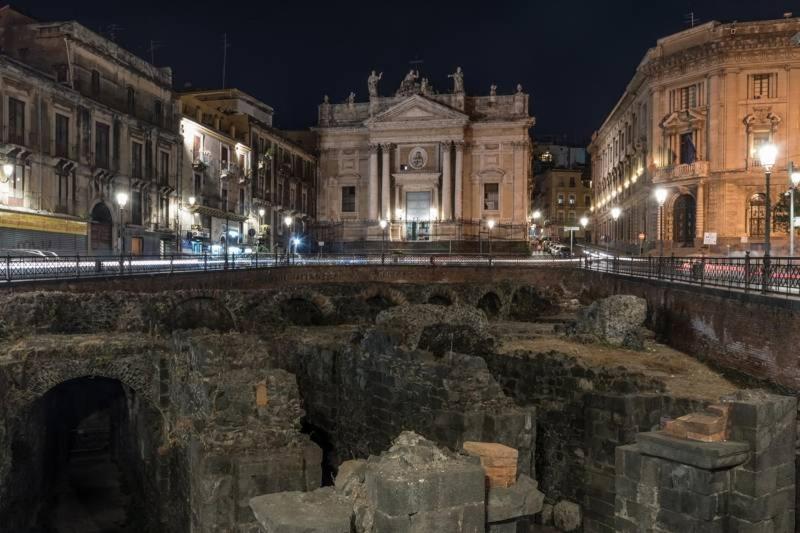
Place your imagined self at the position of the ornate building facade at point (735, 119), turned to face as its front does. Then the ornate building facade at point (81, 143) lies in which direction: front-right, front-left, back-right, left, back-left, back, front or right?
front

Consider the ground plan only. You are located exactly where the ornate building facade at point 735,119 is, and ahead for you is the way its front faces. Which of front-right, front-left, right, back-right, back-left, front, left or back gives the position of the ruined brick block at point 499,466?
front-left

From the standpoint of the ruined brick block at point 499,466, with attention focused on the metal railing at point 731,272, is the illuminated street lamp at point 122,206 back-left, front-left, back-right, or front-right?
front-left

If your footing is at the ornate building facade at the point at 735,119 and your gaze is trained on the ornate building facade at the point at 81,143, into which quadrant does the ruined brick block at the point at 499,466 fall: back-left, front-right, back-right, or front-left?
front-left

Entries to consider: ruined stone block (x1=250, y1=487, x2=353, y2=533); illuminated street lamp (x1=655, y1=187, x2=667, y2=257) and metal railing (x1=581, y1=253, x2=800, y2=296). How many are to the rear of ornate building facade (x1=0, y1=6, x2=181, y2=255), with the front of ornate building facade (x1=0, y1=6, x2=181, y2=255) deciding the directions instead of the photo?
0

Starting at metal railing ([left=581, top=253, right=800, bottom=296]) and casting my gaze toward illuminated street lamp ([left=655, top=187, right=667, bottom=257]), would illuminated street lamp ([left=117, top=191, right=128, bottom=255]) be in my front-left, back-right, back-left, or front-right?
front-left

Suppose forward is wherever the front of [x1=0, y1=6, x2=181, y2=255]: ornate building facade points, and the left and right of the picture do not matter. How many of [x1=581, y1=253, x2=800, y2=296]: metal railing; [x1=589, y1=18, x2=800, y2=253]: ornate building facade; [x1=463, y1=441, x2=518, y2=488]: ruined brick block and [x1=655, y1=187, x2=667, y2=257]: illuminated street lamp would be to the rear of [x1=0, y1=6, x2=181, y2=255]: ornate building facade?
0

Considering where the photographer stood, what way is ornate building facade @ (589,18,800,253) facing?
facing the viewer and to the left of the viewer

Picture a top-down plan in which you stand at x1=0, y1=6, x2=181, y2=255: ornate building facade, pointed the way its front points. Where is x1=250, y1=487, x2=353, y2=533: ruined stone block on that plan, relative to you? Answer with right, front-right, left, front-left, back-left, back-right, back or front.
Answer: front-right

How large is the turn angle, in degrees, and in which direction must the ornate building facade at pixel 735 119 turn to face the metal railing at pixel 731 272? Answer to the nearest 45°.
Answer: approximately 45° to its left

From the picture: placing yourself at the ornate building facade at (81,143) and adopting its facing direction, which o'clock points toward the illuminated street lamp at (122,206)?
The illuminated street lamp is roughly at 1 o'clock from the ornate building facade.

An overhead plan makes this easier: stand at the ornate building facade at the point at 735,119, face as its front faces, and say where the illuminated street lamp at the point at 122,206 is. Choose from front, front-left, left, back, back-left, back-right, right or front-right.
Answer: front

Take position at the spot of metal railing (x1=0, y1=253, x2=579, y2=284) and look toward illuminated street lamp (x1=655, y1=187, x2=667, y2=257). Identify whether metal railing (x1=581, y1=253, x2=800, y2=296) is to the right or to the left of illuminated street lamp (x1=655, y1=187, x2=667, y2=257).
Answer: right

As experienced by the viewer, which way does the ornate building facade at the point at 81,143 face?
facing the viewer and to the right of the viewer

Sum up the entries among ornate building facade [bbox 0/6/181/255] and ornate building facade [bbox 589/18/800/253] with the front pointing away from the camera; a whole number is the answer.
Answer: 0

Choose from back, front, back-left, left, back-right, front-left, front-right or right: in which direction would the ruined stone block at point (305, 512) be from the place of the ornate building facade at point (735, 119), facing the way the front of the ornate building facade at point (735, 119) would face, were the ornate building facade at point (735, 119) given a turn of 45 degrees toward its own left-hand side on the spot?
front
